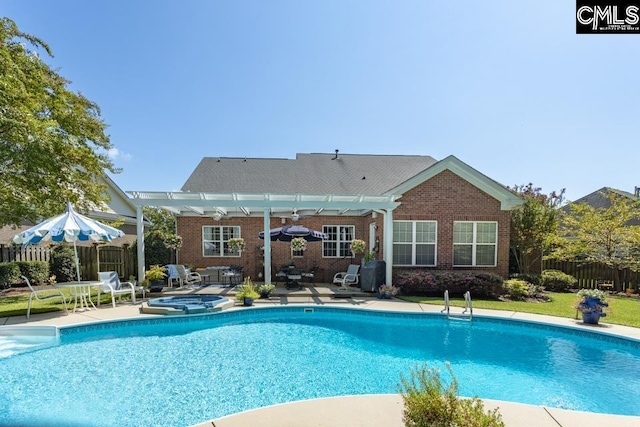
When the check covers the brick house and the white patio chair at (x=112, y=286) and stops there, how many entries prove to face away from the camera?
1

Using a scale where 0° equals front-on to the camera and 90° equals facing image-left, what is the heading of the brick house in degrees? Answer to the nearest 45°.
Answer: approximately 180°

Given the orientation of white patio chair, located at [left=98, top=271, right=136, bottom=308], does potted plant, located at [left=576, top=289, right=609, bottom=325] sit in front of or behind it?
in front

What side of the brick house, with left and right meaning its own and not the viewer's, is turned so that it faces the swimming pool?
back

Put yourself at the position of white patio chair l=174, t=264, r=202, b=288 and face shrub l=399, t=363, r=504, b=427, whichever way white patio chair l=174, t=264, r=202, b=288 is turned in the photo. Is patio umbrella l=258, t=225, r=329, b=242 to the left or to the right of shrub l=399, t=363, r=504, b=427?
left

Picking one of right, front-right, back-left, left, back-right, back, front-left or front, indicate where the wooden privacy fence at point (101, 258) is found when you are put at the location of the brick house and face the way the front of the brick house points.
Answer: left

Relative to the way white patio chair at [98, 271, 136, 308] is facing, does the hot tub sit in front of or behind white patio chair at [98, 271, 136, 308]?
in front

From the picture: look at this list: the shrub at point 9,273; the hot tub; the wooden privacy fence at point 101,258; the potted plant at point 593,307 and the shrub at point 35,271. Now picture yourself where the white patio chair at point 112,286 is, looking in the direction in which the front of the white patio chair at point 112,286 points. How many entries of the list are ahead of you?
2

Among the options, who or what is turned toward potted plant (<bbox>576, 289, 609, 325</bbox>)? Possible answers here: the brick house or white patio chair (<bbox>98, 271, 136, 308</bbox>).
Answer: the white patio chair

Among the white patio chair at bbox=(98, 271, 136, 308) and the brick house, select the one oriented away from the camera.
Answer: the brick house
